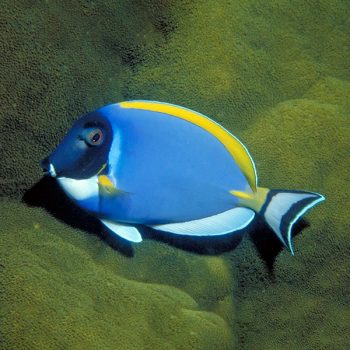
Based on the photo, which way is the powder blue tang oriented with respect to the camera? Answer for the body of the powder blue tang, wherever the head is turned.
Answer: to the viewer's left
